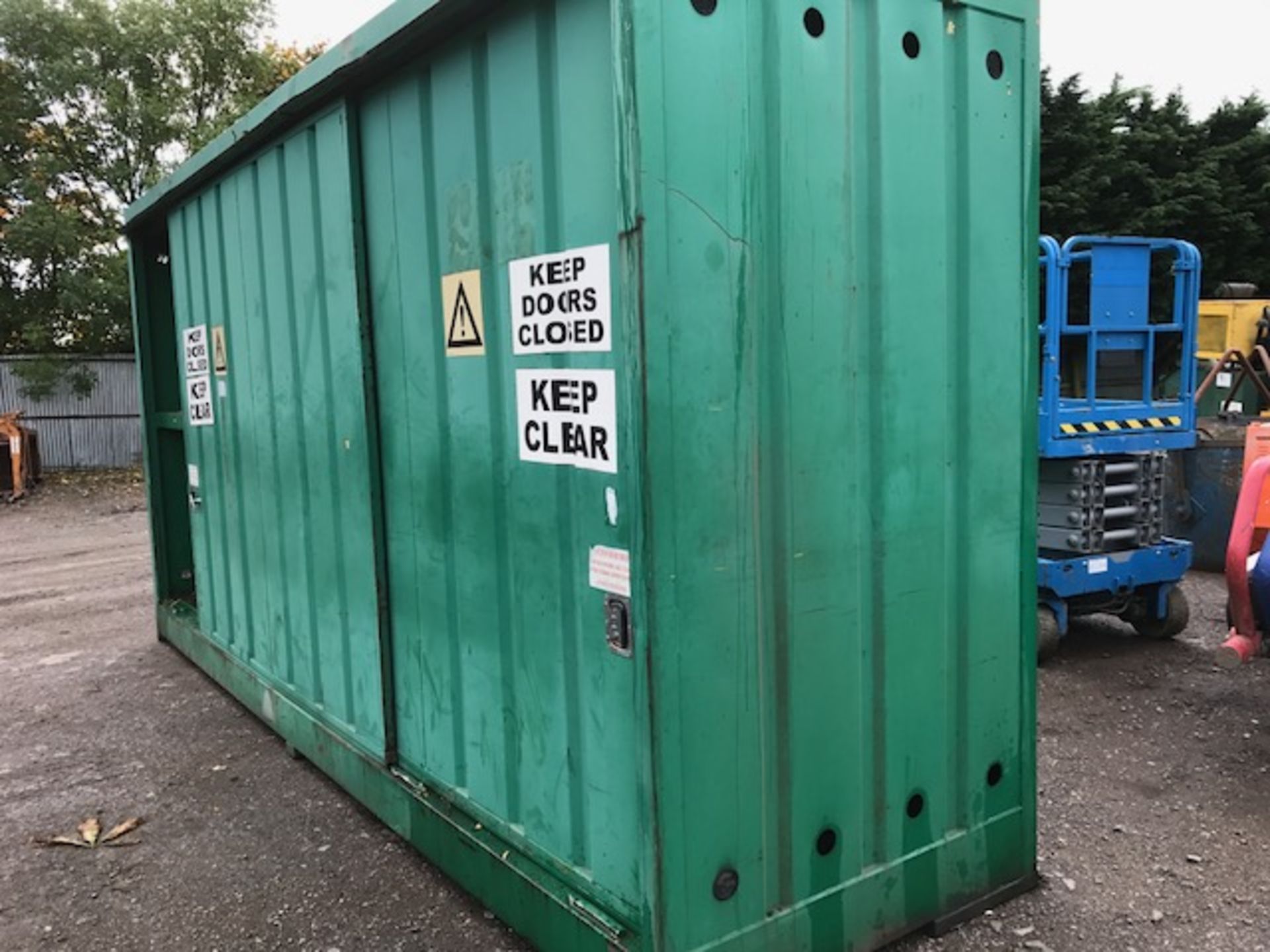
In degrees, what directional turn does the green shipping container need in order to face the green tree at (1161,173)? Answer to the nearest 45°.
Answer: approximately 180°

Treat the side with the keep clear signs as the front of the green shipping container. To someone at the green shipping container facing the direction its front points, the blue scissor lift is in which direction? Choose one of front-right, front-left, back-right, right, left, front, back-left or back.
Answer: back

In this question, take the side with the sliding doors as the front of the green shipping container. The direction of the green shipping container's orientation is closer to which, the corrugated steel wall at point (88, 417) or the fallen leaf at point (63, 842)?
the fallen leaf

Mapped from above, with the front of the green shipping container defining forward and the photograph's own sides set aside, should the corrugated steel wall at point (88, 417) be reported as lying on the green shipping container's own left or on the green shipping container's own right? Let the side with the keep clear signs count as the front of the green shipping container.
on the green shipping container's own right

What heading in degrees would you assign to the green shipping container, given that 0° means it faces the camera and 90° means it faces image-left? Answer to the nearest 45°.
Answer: approximately 45°

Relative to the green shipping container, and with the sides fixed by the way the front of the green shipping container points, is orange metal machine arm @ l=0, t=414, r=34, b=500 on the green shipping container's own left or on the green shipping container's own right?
on the green shipping container's own right

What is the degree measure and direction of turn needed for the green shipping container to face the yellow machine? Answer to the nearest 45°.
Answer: approximately 180°

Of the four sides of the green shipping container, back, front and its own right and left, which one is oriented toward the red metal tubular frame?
back

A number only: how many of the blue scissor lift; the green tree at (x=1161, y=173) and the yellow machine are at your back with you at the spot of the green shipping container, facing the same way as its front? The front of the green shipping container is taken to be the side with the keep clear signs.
3

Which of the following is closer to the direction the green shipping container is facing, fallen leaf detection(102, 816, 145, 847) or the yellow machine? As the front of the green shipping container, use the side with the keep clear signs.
the fallen leaf

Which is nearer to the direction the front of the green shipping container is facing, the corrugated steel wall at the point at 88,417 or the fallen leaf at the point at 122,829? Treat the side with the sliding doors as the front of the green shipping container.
the fallen leaf

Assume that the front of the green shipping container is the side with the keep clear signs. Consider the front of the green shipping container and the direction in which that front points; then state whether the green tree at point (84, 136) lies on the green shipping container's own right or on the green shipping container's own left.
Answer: on the green shipping container's own right

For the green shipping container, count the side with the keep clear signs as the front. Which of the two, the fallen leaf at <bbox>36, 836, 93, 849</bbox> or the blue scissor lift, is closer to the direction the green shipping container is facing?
the fallen leaf
